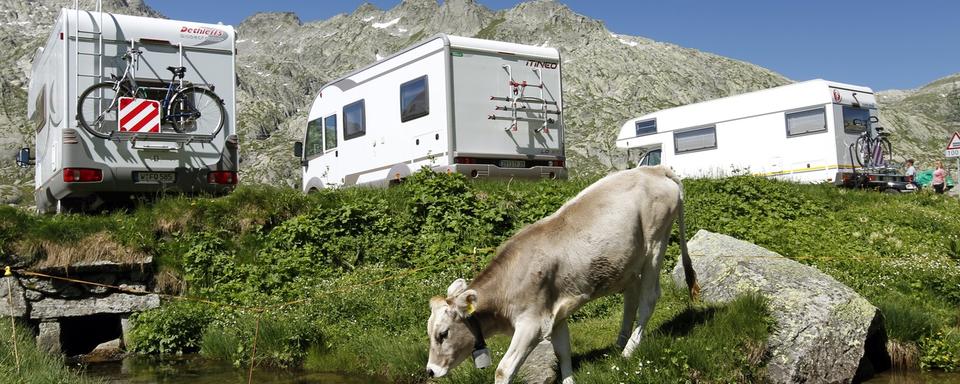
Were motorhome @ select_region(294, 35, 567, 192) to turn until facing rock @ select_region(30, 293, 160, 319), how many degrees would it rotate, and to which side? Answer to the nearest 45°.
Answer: approximately 90° to its left

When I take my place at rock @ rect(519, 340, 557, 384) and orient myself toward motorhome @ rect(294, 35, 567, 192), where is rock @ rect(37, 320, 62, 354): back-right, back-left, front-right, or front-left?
front-left

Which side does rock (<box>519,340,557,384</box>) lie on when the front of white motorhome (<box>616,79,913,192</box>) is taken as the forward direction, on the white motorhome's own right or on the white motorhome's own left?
on the white motorhome's own left

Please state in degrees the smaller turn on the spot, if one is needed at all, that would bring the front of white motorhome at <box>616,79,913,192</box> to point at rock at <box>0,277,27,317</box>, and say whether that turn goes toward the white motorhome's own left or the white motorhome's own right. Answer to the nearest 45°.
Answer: approximately 90° to the white motorhome's own left

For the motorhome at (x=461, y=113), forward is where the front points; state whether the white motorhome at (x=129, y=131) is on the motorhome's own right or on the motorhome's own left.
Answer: on the motorhome's own left

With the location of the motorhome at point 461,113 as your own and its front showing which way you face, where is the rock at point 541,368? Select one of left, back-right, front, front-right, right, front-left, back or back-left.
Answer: back-left

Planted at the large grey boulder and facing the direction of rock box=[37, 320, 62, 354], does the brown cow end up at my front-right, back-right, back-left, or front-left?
front-left

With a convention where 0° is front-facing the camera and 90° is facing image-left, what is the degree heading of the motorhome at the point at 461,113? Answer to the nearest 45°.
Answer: approximately 135°

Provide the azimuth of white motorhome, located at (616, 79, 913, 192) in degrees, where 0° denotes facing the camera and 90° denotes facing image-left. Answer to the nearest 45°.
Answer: approximately 135°
